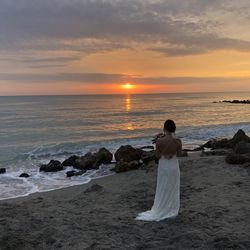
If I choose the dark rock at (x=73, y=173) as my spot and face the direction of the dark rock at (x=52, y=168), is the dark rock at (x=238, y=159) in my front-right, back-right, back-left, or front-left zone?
back-right

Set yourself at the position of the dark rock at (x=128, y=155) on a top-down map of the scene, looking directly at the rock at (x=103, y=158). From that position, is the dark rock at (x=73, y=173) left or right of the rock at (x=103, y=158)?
left

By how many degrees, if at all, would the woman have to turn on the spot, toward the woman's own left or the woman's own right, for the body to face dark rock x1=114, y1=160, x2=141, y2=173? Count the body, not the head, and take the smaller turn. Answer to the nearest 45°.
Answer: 0° — they already face it

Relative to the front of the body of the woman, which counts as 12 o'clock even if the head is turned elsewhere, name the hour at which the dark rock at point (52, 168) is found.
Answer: The dark rock is roughly at 11 o'clock from the woman.

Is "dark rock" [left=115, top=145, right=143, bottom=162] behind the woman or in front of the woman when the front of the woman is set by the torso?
in front

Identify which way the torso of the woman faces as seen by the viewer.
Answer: away from the camera

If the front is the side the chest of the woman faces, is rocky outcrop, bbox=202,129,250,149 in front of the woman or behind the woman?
in front

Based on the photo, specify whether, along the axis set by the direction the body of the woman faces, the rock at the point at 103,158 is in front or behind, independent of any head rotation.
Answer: in front

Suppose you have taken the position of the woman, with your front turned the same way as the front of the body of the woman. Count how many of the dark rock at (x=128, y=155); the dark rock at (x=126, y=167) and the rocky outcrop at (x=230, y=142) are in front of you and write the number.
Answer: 3
